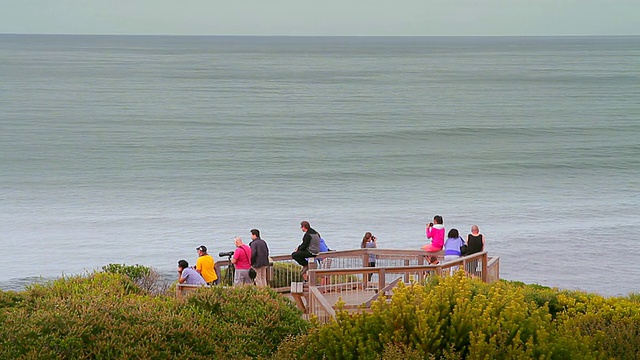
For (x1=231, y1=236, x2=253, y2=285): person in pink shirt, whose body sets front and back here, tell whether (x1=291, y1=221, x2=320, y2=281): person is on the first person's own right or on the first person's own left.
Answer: on the first person's own right

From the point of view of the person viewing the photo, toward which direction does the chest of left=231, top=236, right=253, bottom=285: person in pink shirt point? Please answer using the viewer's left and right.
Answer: facing away from the viewer and to the left of the viewer

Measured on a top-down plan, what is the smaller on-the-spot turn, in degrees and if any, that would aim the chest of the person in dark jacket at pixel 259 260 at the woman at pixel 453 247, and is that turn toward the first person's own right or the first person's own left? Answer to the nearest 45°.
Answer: approximately 135° to the first person's own right

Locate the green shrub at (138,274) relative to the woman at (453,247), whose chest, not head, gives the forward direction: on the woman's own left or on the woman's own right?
on the woman's own left

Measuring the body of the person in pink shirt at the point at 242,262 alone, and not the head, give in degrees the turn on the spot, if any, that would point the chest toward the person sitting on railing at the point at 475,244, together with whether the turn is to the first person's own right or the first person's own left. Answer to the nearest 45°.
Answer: approximately 135° to the first person's own right

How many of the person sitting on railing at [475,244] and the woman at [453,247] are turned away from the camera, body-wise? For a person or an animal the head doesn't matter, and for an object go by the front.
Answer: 2

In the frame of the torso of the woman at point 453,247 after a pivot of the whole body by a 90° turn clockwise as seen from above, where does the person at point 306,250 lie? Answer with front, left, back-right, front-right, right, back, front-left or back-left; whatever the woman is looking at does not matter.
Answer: back

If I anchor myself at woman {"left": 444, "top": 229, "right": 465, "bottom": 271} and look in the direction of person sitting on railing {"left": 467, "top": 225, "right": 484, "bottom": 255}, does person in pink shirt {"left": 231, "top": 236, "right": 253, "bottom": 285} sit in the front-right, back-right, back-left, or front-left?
back-right

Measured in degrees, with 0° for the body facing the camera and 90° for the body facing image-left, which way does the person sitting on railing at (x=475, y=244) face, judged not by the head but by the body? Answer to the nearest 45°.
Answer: approximately 180°
